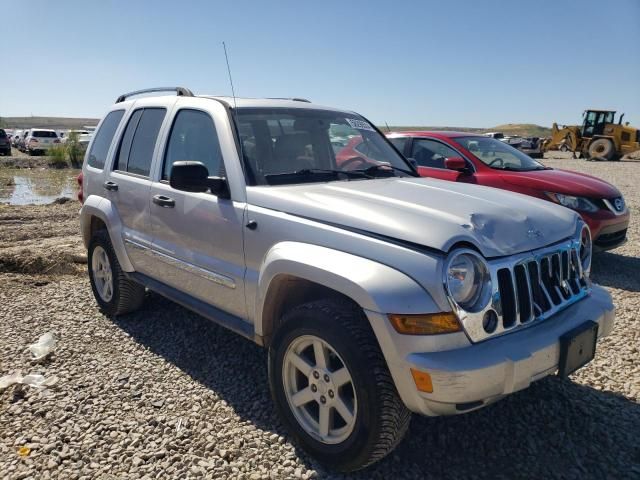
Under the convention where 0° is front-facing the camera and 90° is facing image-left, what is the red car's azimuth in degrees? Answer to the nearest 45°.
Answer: approximately 315°

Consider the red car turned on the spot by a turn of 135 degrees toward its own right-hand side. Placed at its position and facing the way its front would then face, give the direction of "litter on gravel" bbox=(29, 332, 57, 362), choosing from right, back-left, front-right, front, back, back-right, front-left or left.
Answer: front-left

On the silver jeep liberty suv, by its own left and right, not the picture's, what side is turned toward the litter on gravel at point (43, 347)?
right

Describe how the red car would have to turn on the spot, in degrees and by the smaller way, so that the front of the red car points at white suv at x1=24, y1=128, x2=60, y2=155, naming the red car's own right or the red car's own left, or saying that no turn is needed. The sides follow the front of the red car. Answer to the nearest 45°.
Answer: approximately 180°

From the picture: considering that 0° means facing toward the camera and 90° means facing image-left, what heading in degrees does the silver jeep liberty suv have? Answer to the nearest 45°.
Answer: approximately 315°

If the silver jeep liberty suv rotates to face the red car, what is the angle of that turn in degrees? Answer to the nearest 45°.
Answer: approximately 90° to its left

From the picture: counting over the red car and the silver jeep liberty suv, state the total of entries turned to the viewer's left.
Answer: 0
